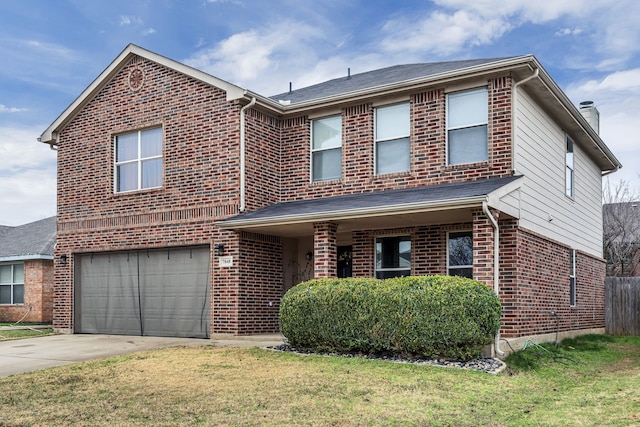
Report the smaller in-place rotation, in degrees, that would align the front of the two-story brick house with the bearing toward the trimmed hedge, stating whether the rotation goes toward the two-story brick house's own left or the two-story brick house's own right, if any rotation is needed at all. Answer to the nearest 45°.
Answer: approximately 45° to the two-story brick house's own left

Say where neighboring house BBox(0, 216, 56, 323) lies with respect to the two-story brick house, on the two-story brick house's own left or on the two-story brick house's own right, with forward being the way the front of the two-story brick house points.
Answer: on the two-story brick house's own right

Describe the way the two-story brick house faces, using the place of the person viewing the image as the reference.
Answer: facing the viewer and to the left of the viewer

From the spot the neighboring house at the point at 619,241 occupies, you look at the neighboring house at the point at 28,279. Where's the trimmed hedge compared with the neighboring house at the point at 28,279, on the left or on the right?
left

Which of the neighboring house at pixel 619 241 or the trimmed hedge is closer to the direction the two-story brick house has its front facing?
the trimmed hedge
